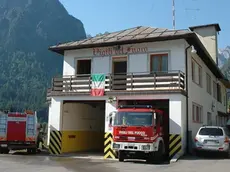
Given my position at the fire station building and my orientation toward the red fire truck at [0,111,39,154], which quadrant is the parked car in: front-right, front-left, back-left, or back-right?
back-left
